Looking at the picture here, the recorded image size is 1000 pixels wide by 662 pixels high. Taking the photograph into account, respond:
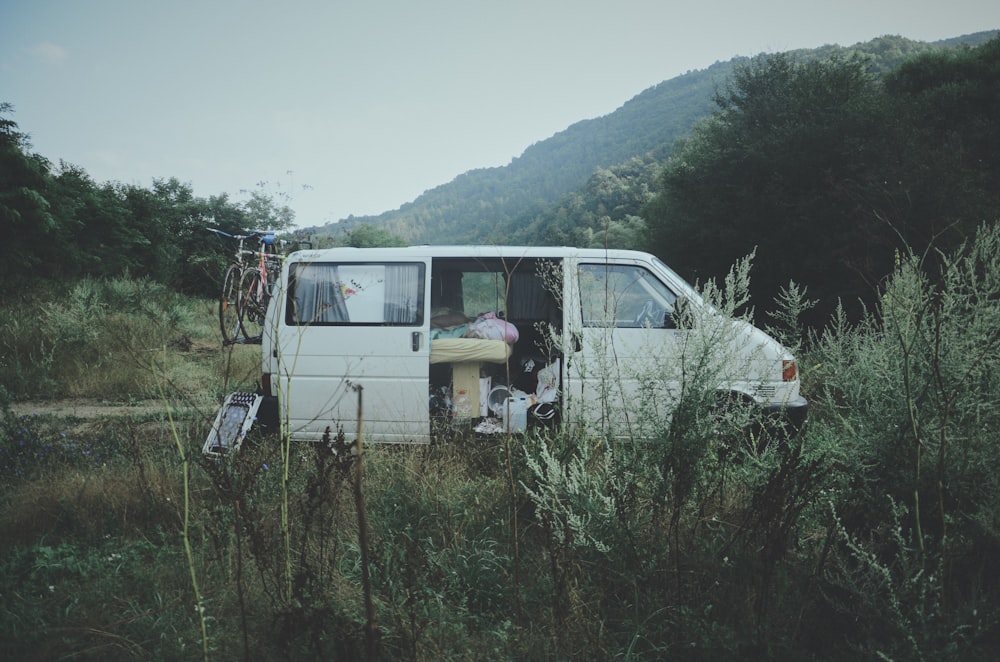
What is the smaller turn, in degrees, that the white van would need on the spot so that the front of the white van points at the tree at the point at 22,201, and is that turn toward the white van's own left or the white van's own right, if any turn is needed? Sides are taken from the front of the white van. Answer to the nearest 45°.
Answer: approximately 135° to the white van's own left

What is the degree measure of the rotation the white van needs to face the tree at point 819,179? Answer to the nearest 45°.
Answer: approximately 45° to its left

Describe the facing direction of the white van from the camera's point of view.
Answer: facing to the right of the viewer
